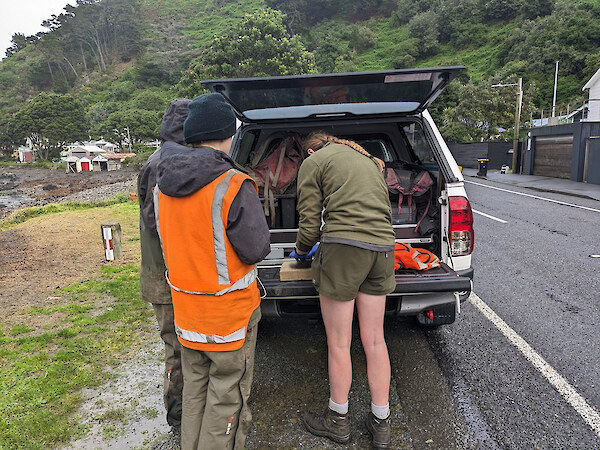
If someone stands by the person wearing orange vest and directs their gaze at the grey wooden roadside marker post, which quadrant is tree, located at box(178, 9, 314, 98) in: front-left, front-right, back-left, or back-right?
front-right

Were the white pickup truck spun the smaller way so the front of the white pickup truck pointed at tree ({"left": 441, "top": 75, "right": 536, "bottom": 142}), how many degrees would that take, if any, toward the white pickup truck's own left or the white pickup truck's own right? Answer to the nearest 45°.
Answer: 0° — it already faces it

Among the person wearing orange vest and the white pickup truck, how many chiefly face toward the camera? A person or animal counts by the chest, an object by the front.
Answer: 0

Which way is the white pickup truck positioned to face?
away from the camera

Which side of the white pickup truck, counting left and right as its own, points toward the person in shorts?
back

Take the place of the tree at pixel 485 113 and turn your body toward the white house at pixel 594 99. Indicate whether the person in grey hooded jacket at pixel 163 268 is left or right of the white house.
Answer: right

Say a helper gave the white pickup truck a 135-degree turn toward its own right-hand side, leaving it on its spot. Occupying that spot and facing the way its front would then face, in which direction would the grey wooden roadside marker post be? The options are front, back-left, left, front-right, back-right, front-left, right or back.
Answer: back

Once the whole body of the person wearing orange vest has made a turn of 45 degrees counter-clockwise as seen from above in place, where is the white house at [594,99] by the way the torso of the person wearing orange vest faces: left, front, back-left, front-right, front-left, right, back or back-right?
front-right

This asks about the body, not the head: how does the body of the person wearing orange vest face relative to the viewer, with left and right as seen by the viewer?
facing away from the viewer and to the right of the viewer

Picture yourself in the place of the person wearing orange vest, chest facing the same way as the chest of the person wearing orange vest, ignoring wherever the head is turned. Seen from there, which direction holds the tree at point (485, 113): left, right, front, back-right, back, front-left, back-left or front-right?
front

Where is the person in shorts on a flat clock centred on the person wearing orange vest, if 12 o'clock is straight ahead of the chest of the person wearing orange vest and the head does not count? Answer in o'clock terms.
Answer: The person in shorts is roughly at 1 o'clock from the person wearing orange vest.

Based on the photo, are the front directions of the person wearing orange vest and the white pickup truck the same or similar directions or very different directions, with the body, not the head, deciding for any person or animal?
same or similar directions
